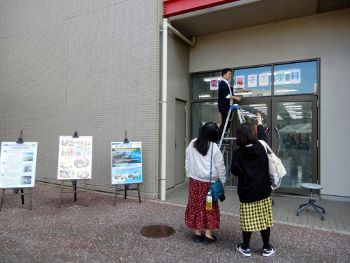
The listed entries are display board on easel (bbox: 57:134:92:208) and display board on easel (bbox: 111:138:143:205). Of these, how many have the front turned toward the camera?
2

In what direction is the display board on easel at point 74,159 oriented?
toward the camera

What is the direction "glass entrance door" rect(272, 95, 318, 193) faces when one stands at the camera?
facing the viewer

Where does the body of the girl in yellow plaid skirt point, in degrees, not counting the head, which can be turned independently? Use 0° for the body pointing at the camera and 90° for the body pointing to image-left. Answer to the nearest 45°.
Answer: approximately 180°

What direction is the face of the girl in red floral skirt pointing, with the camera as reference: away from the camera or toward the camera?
away from the camera

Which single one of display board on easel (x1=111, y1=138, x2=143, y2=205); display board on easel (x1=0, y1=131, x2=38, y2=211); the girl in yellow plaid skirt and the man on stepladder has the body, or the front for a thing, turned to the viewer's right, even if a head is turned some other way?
the man on stepladder

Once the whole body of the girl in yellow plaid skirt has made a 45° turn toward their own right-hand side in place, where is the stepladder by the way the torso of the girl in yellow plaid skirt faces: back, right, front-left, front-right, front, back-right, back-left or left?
front-left

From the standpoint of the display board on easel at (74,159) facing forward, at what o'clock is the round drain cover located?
The round drain cover is roughly at 11 o'clock from the display board on easel.

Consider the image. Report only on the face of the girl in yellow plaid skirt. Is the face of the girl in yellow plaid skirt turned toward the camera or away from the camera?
away from the camera

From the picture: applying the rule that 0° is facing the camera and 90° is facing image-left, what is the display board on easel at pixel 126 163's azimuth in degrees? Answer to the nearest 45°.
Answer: approximately 0°

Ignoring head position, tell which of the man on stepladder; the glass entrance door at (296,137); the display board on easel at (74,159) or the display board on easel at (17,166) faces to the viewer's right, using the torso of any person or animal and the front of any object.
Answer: the man on stepladder

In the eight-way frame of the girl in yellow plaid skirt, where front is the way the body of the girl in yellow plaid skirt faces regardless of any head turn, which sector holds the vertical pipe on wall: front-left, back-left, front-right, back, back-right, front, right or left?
front-left

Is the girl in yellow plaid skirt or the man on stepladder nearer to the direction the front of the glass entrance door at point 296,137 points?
the girl in yellow plaid skirt

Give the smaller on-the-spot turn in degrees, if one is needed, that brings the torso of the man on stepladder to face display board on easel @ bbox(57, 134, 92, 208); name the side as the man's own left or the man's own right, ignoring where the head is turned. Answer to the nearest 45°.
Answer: approximately 180°
